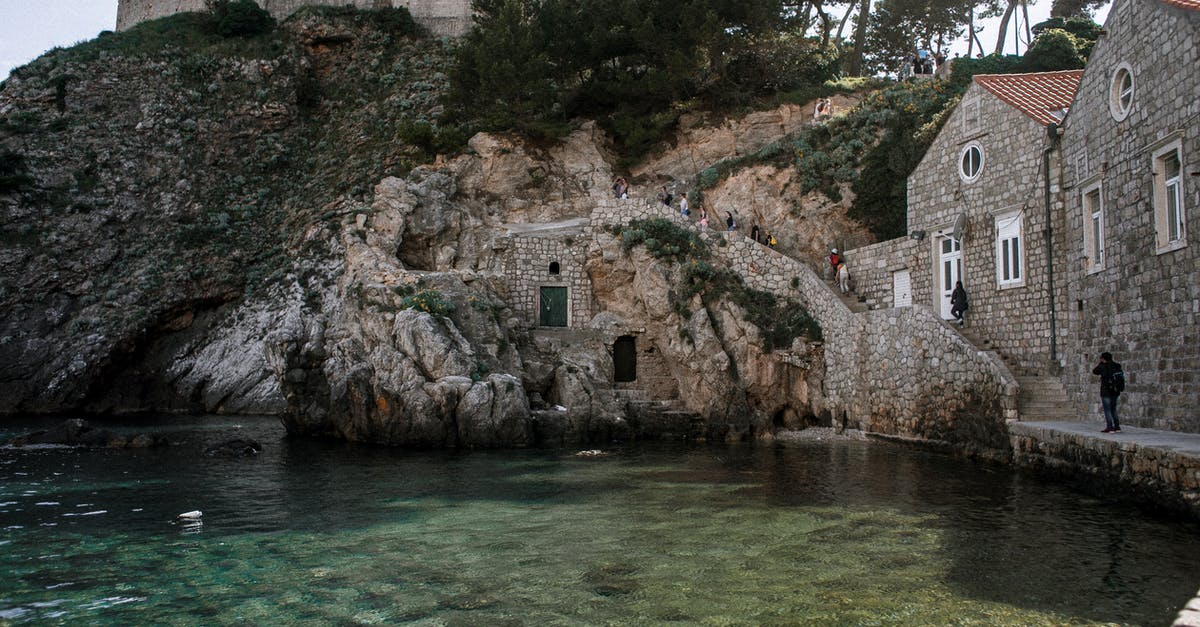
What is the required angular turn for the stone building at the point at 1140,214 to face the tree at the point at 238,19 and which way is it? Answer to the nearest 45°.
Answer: approximately 45° to its right

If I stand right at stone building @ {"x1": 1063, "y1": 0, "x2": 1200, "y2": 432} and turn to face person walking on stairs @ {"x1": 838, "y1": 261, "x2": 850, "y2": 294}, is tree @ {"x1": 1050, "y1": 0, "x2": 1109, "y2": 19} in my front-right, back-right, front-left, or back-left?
front-right

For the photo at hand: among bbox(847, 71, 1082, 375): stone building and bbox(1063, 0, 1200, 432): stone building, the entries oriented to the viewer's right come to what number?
0

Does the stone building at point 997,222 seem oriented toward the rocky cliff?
no

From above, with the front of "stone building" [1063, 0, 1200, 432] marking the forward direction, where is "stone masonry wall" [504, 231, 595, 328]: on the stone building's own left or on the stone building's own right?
on the stone building's own right

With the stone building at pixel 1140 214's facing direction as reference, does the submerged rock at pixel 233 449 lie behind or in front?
in front

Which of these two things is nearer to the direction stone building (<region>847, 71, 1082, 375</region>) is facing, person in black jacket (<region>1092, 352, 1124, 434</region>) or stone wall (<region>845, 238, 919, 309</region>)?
the person in black jacket

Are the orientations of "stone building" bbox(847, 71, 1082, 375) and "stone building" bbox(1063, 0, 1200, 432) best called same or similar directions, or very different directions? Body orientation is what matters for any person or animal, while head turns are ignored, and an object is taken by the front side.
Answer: same or similar directions

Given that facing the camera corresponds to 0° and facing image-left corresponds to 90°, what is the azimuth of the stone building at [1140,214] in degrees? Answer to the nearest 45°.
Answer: approximately 45°

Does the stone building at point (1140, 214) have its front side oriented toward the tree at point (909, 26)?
no

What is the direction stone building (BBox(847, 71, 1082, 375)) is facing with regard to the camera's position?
facing the viewer and to the left of the viewer

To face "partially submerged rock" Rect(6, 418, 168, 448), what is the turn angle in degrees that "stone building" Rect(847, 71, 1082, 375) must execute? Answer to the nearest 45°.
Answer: approximately 45° to its right

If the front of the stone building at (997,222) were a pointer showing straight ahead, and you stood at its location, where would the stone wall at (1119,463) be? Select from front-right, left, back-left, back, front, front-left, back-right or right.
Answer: front-left

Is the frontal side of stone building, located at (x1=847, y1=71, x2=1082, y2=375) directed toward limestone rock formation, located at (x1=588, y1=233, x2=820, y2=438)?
no

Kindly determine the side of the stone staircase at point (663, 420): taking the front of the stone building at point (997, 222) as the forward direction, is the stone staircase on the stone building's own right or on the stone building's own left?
on the stone building's own right

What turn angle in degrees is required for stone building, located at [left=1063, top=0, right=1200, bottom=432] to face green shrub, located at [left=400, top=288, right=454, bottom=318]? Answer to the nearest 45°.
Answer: approximately 45° to its right

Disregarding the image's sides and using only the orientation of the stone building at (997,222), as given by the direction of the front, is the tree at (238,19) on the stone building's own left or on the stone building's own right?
on the stone building's own right
